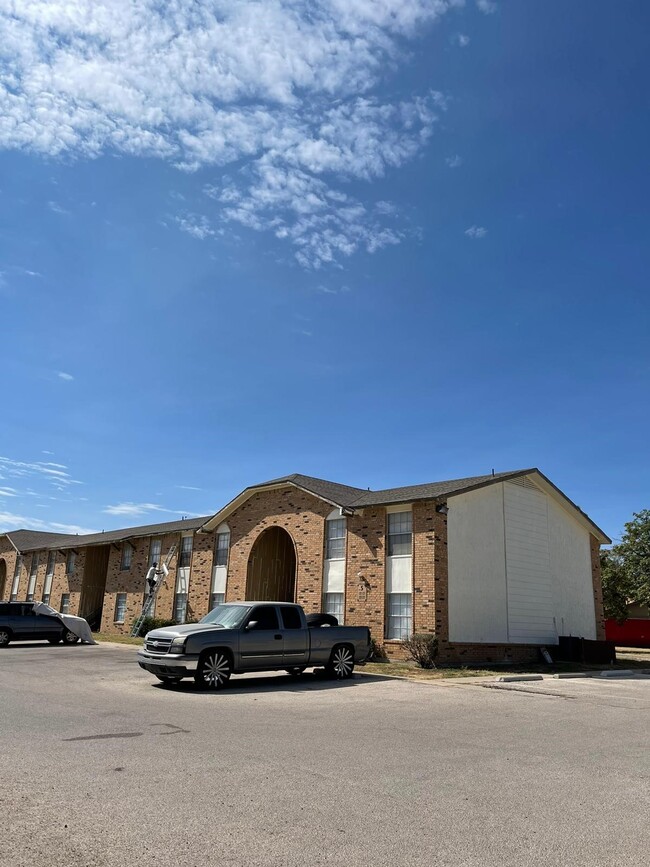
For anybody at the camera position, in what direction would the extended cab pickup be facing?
facing the viewer and to the left of the viewer

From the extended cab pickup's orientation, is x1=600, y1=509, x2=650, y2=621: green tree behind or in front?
behind

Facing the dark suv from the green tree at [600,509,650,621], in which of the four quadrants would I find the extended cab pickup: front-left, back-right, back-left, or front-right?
front-left

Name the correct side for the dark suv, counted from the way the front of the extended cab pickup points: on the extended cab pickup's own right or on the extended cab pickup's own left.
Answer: on the extended cab pickup's own right

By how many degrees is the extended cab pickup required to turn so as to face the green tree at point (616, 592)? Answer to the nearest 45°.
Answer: approximately 180°

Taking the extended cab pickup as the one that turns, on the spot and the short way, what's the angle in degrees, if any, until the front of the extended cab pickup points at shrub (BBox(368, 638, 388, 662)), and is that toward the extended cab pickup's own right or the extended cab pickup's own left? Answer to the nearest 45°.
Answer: approximately 180°
